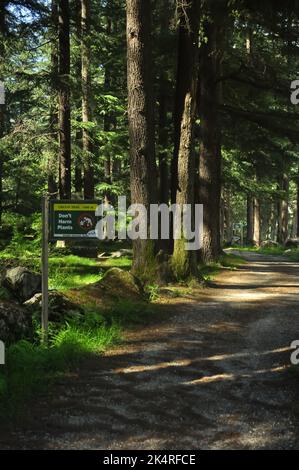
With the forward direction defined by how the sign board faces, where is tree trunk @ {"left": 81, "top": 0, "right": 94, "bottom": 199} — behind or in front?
behind

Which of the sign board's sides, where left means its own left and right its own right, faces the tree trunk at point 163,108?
back

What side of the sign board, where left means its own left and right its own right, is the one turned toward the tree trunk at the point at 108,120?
back

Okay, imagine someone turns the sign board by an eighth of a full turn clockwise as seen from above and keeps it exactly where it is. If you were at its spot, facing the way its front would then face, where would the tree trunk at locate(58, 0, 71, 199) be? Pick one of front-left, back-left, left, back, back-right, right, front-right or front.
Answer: back-right

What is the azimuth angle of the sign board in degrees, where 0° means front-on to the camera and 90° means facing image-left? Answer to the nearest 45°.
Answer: approximately 0°

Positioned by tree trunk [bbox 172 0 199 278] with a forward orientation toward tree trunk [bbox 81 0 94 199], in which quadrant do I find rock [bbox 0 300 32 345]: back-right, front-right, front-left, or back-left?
back-left

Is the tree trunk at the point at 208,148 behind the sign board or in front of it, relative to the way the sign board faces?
behind
